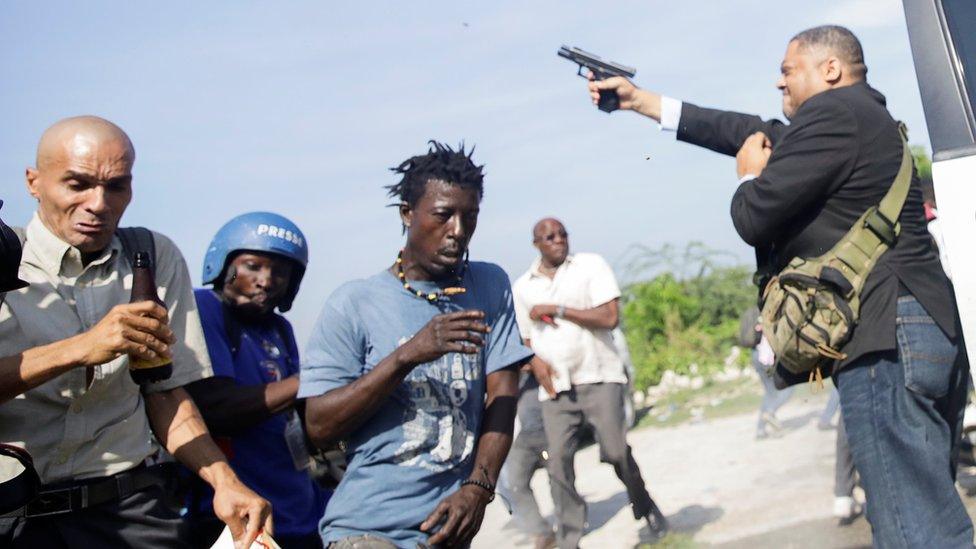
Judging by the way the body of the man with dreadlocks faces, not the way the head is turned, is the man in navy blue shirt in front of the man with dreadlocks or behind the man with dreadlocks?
behind

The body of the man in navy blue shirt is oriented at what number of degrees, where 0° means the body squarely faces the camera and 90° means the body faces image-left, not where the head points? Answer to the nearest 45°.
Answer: approximately 315°

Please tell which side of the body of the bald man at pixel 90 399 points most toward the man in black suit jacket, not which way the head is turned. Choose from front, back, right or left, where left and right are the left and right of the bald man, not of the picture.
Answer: left

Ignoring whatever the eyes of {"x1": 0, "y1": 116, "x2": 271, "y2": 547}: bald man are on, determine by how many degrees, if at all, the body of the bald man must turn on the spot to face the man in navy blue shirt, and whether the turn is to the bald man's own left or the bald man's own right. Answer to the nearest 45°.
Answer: approximately 135° to the bald man's own left

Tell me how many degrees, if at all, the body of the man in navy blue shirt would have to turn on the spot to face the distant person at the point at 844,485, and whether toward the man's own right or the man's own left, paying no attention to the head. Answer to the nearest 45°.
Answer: approximately 90° to the man's own left

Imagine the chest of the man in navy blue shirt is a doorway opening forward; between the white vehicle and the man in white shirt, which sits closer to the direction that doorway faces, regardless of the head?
the white vehicle

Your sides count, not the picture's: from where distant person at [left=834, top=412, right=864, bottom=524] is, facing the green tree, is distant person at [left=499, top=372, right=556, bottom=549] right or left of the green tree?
left

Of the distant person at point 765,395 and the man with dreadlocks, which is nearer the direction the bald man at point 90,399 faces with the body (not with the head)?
the man with dreadlocks

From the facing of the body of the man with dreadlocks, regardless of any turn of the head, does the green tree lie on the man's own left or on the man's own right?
on the man's own left

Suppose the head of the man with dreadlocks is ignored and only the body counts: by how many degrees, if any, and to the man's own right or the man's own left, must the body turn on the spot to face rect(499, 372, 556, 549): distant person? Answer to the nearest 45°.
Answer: approximately 135° to the man's own left

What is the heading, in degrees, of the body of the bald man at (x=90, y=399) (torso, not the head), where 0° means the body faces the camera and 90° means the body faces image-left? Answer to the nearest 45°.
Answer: approximately 0°
